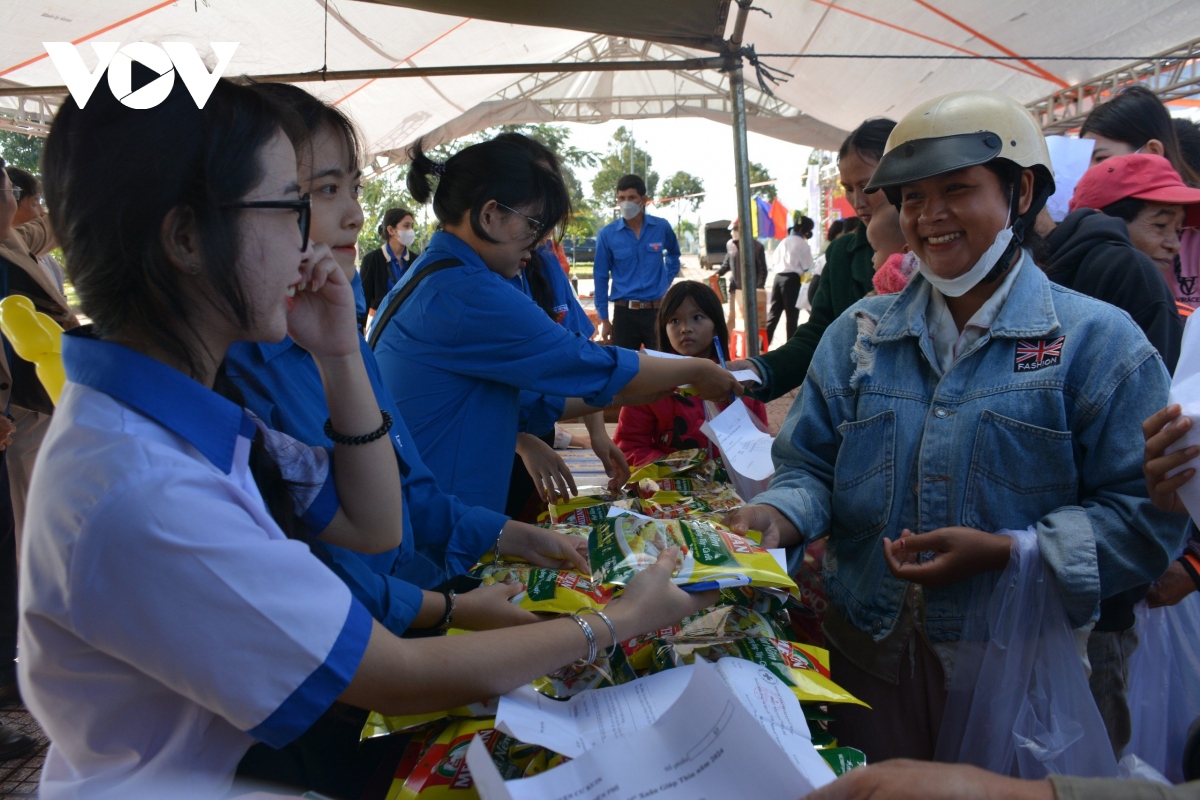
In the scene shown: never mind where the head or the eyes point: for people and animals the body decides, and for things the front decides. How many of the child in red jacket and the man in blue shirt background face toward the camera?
2

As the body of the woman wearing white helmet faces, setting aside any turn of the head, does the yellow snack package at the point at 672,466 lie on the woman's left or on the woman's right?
on the woman's right

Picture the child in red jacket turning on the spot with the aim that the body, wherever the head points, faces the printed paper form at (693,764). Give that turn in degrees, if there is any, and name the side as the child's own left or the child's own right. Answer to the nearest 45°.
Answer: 0° — they already face it

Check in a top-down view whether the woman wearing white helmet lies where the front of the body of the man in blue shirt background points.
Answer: yes

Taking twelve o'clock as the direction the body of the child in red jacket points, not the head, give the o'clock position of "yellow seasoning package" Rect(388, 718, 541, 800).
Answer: The yellow seasoning package is roughly at 12 o'clock from the child in red jacket.

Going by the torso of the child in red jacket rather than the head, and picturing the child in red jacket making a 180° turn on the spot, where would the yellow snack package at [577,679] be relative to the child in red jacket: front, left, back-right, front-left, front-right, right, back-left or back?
back

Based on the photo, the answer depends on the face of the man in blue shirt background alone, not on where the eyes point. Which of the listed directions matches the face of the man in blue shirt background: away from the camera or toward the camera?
toward the camera

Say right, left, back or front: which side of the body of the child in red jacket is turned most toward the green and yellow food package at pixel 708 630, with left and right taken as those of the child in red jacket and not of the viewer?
front

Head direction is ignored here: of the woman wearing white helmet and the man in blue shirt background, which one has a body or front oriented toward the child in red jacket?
the man in blue shirt background

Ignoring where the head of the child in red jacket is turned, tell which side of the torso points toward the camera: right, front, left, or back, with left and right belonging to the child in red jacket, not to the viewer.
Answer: front

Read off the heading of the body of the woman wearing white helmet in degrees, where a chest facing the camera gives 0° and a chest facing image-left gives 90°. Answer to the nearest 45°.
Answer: approximately 45°

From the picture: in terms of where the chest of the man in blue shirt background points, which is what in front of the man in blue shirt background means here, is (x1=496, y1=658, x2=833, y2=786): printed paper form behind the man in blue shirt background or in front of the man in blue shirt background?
in front

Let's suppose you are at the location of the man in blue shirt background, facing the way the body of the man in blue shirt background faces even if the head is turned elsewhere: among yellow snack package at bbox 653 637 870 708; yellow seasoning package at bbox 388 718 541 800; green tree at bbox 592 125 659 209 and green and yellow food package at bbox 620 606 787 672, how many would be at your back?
1

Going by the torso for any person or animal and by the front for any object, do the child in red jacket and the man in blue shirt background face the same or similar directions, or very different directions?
same or similar directions
